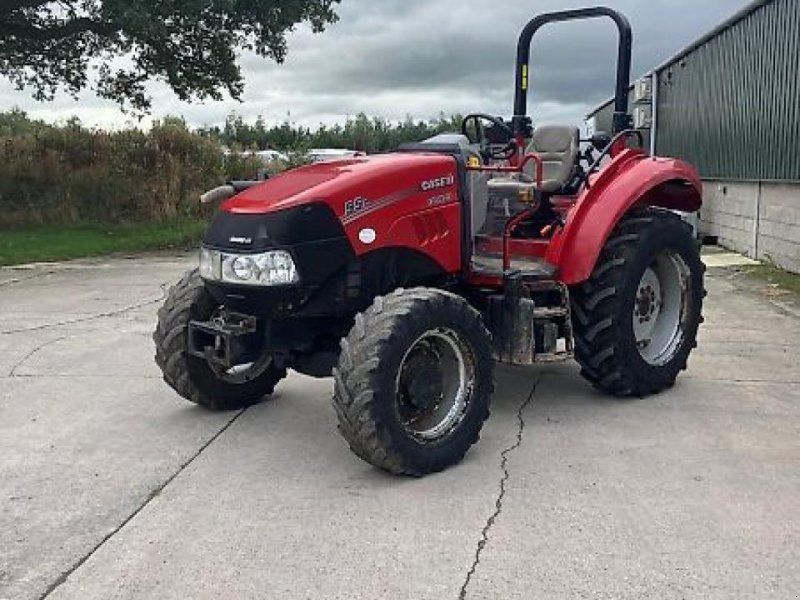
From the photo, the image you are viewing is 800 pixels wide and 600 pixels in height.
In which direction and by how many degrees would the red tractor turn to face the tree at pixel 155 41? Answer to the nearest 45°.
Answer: approximately 135° to its right

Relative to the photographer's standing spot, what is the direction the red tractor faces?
facing the viewer and to the left of the viewer

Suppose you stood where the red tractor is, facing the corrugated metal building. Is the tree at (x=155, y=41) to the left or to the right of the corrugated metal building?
left

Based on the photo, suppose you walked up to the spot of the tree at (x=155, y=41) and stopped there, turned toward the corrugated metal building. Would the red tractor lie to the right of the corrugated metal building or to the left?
right

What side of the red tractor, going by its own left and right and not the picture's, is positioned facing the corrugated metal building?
back
